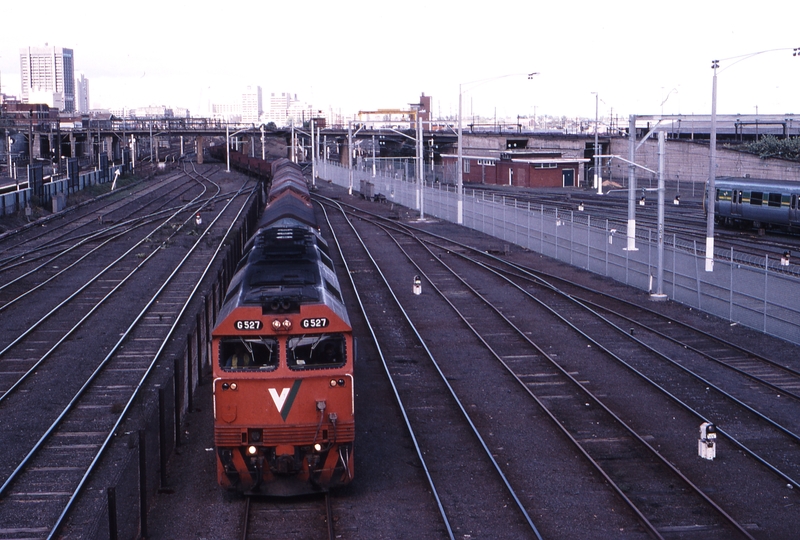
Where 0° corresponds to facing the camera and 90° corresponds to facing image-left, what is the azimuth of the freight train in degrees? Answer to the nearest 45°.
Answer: approximately 0°

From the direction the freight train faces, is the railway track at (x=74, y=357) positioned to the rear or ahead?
to the rear

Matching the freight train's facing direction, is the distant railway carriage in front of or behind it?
behind

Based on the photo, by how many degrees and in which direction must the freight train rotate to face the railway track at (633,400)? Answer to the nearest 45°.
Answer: approximately 135° to its left
